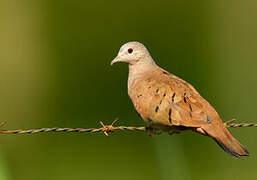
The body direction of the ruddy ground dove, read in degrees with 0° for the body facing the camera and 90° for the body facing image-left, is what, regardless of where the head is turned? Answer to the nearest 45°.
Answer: approximately 90°
